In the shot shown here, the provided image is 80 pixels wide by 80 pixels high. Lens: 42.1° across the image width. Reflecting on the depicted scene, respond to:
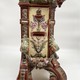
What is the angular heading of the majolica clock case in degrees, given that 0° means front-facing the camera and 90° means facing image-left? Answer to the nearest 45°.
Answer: approximately 0°
